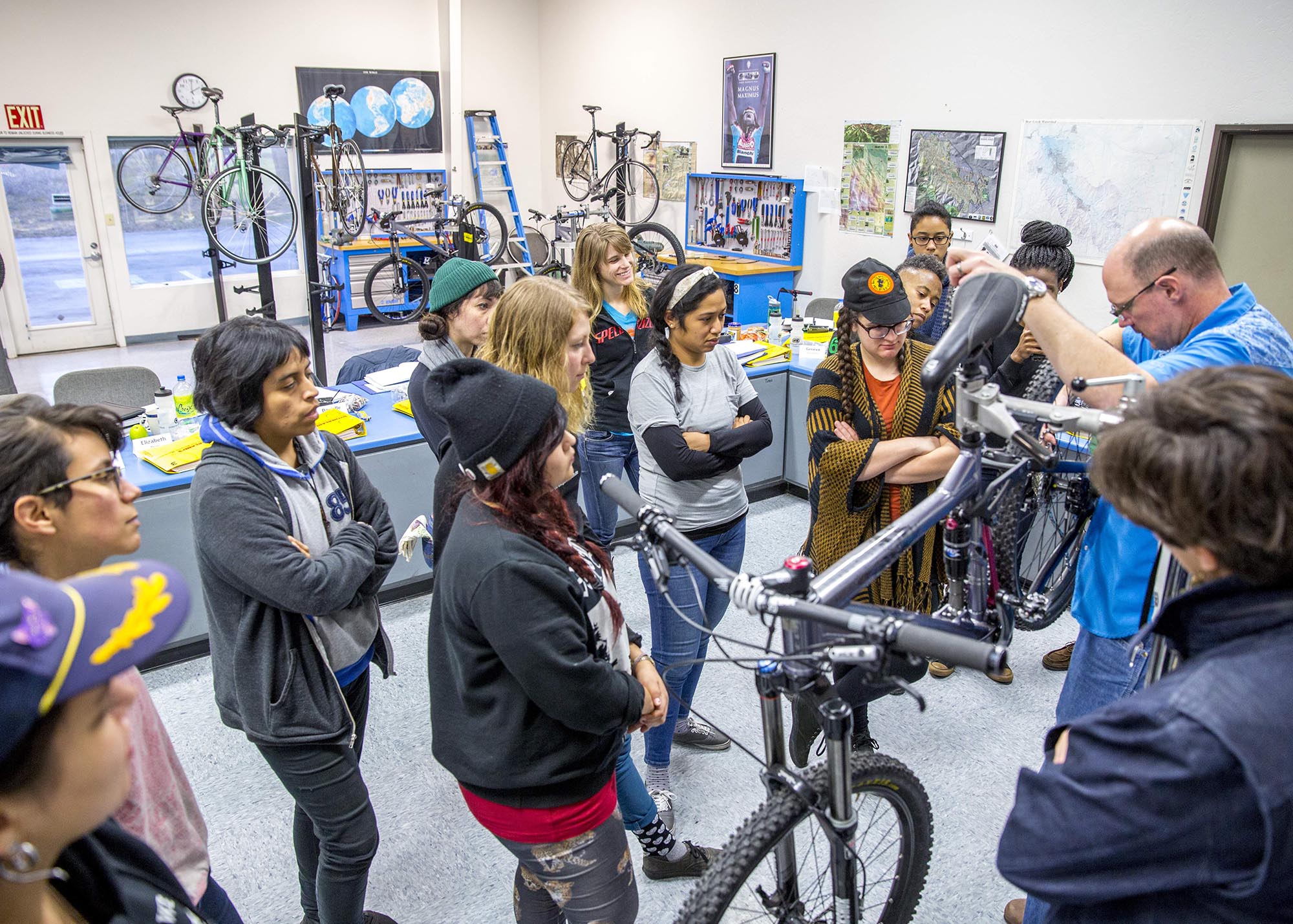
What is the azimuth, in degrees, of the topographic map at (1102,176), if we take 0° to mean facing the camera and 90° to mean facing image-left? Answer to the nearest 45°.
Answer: approximately 0°

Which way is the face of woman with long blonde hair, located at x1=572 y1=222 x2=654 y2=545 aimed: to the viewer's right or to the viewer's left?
to the viewer's right

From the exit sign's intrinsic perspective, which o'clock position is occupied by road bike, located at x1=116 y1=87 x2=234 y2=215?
The road bike is roughly at 9 o'clock from the exit sign.

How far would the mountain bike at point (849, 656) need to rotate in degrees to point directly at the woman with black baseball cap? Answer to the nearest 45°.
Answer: approximately 135° to its right

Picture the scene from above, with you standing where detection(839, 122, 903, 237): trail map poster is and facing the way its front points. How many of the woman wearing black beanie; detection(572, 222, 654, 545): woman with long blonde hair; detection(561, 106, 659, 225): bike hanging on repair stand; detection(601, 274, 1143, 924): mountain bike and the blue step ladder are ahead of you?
3

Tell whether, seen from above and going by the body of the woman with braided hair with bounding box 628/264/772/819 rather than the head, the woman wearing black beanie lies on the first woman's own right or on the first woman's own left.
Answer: on the first woman's own right

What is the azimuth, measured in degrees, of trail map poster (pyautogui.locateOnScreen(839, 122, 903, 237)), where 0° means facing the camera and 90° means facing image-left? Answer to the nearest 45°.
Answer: approximately 0°

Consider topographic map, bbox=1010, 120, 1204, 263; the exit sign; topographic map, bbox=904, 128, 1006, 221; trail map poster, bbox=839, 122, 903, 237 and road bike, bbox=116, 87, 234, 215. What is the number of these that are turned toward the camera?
4

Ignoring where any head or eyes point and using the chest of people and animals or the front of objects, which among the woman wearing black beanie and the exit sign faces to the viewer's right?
the woman wearing black beanie

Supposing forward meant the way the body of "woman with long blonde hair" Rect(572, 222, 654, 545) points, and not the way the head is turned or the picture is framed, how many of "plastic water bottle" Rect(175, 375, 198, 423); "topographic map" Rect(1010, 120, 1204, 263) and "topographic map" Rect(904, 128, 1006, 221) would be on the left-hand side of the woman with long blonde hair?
2
